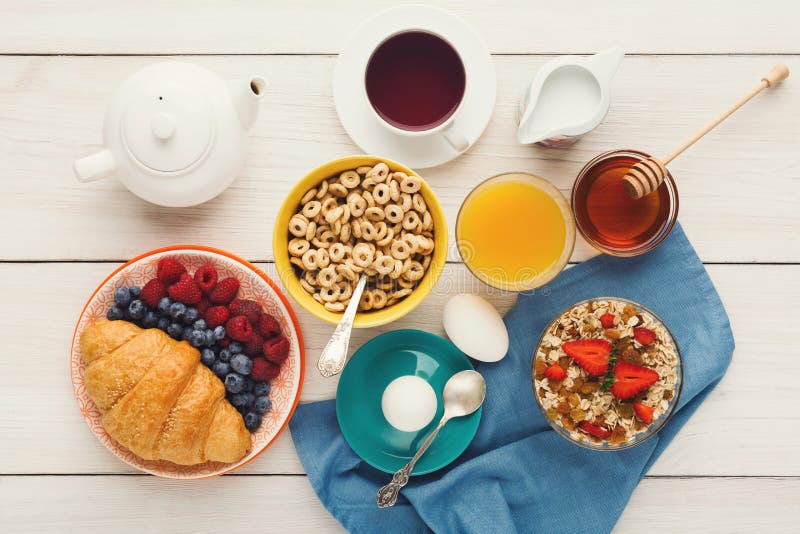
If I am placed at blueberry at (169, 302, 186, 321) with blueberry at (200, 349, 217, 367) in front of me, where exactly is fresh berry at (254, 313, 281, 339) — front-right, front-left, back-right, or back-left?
front-left

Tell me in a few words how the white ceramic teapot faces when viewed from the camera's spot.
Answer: facing away from the viewer and to the right of the viewer
